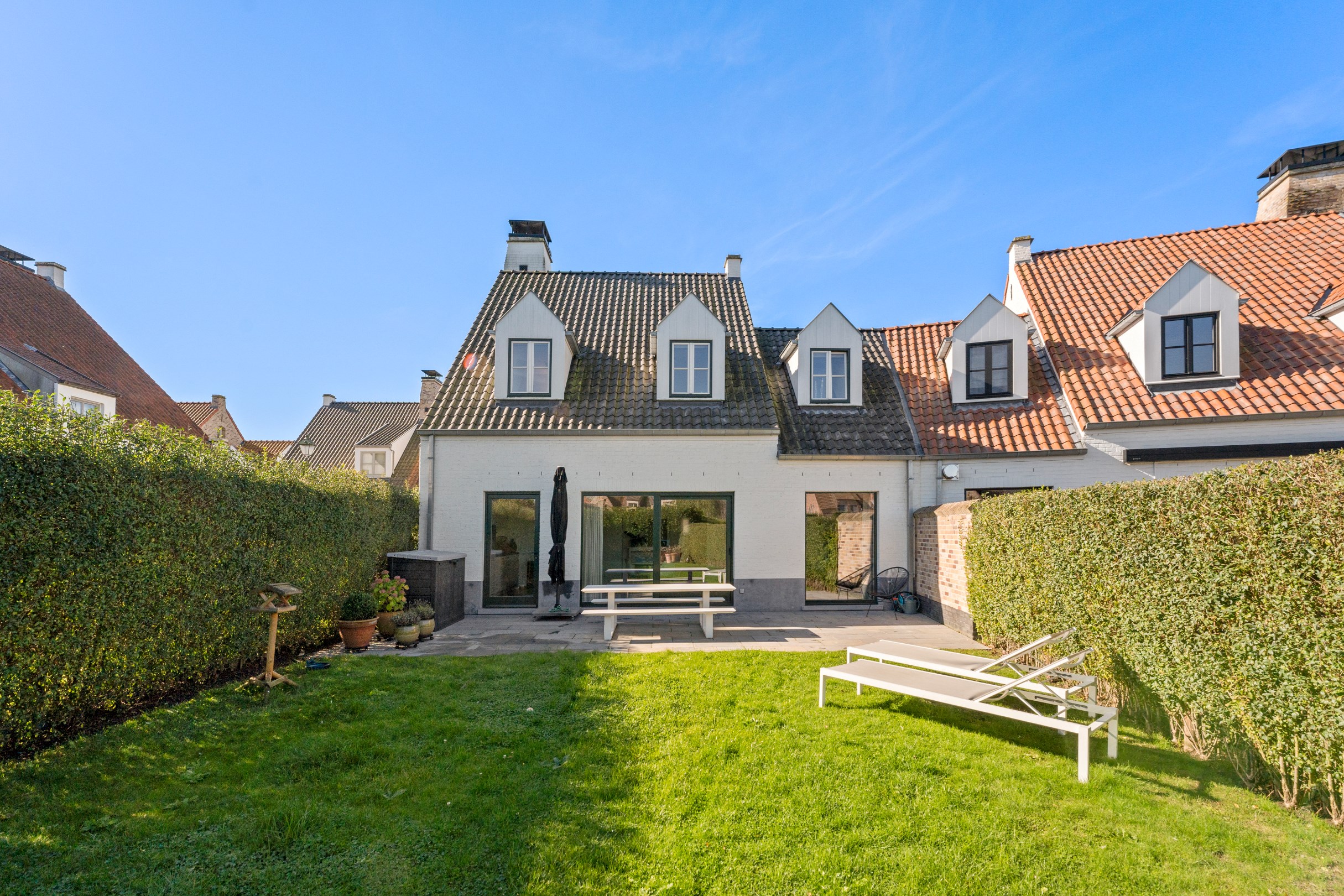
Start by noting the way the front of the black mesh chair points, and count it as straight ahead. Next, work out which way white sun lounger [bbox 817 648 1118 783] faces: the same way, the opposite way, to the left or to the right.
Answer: to the right

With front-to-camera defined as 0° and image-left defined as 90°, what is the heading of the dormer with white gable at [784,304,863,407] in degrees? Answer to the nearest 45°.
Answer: approximately 0°

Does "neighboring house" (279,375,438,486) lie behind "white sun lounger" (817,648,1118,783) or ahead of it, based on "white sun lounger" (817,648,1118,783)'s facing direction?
ahead

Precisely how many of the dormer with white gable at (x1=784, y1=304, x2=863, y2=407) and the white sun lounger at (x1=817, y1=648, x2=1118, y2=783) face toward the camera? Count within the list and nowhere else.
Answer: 1

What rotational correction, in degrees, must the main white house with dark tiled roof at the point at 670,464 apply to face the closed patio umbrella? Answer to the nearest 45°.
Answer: approximately 45° to its right

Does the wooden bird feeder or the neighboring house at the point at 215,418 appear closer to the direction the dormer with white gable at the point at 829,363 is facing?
the wooden bird feeder

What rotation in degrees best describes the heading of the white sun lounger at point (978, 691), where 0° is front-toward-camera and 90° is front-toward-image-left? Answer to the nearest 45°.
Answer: approximately 135°

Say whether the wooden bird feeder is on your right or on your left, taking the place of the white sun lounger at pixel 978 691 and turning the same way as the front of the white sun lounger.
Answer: on your left
